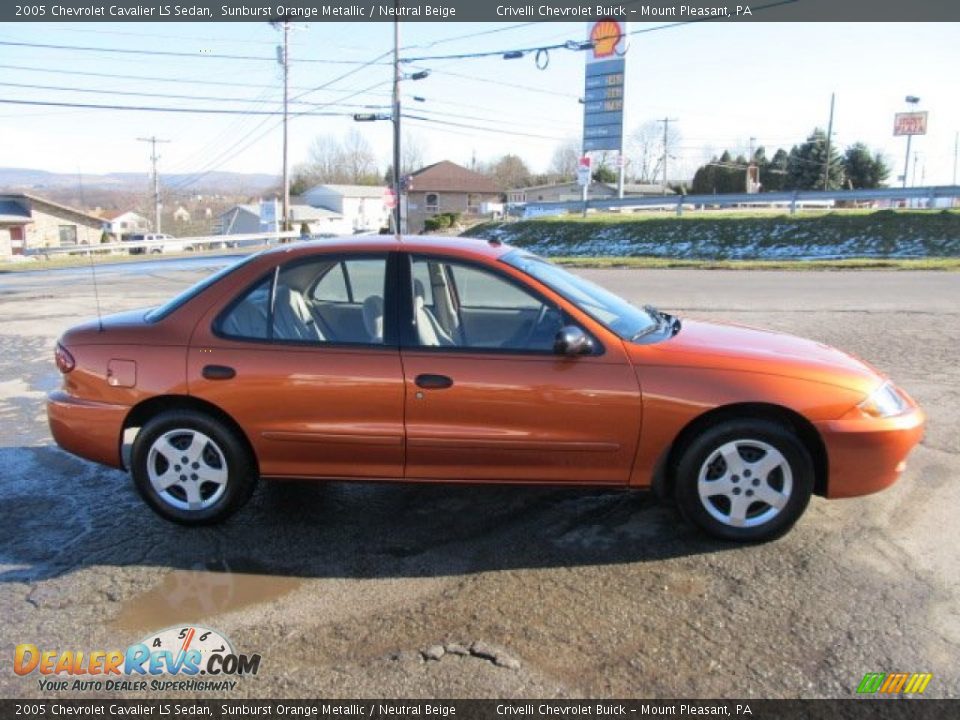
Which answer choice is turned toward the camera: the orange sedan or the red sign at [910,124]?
the red sign

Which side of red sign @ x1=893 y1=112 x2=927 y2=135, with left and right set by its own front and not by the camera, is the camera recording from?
front

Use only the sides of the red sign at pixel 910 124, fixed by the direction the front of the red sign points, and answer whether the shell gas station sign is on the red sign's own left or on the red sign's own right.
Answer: on the red sign's own right

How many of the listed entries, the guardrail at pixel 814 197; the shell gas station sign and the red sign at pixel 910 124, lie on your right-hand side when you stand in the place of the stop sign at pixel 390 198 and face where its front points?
0

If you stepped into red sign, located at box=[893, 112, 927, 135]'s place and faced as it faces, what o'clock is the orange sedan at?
The orange sedan is roughly at 12 o'clock from the red sign.

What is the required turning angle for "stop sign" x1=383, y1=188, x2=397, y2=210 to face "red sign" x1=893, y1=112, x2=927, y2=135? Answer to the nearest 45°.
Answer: approximately 90° to its left

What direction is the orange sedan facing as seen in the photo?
to the viewer's right

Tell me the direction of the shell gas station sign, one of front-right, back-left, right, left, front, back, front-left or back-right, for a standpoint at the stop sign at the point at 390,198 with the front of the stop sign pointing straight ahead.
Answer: back-left

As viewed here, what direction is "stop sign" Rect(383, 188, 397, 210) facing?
toward the camera

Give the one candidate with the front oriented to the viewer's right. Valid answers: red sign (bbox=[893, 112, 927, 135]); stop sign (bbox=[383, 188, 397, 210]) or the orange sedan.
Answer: the orange sedan

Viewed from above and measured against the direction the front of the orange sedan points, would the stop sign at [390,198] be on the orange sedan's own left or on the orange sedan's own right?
on the orange sedan's own left

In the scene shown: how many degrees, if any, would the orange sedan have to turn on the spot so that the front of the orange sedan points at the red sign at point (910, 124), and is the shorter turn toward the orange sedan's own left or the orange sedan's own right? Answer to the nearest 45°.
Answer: approximately 45° to the orange sedan's own left

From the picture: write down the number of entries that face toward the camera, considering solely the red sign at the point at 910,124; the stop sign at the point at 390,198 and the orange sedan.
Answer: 2

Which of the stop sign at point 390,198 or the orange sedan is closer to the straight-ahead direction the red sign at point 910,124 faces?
the orange sedan

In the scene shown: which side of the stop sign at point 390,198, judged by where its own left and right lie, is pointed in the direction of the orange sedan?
front

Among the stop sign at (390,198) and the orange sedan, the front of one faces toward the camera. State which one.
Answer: the stop sign

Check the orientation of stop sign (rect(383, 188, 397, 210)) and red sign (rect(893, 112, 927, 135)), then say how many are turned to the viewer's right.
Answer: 0

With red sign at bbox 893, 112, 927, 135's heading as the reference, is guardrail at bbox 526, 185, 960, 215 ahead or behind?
ahead

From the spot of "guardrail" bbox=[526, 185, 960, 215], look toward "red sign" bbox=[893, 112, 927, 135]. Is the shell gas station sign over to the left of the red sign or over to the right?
left
